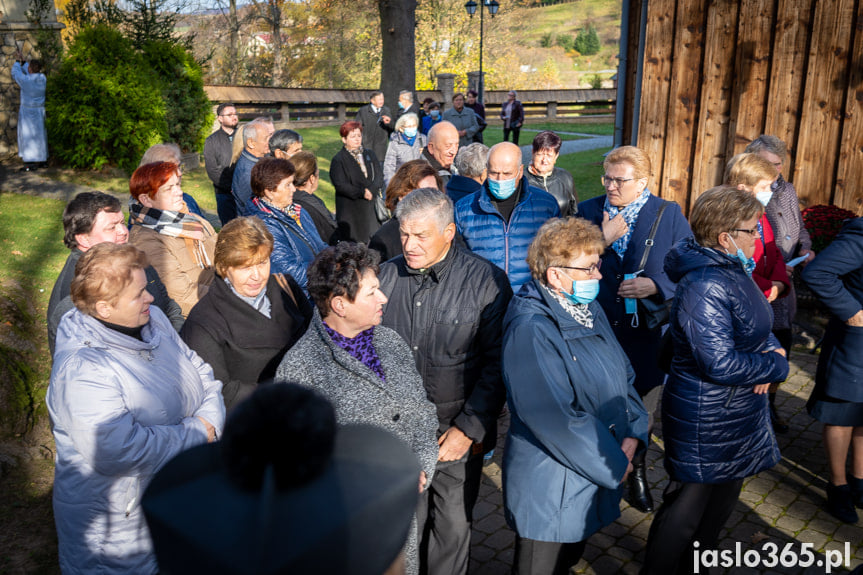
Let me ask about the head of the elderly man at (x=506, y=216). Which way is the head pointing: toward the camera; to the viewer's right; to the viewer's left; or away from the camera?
toward the camera

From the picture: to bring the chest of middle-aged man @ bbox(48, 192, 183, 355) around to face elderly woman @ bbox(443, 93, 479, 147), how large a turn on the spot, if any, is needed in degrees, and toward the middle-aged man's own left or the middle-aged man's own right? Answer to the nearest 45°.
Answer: approximately 90° to the middle-aged man's own left

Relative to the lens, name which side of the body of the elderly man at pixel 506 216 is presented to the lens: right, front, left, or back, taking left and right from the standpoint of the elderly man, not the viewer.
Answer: front

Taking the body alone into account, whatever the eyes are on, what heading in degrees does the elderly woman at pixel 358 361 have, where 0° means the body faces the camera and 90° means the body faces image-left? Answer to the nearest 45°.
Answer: approximately 315°

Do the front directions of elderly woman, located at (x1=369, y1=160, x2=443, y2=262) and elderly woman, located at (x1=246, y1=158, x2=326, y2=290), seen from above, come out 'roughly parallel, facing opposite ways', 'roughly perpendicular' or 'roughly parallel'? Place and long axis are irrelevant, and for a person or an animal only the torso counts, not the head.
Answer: roughly parallel

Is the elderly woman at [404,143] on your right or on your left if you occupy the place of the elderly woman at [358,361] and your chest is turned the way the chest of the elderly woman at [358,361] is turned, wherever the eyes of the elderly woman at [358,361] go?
on your left

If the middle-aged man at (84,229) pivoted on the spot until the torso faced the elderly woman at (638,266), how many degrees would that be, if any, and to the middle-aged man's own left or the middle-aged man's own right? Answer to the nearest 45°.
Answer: approximately 45° to the middle-aged man's own left

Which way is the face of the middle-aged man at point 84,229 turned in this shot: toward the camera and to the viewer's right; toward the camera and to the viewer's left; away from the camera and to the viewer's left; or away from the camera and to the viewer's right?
toward the camera and to the viewer's right

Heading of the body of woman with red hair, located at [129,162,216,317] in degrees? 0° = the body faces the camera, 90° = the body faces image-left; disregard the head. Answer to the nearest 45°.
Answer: approximately 315°

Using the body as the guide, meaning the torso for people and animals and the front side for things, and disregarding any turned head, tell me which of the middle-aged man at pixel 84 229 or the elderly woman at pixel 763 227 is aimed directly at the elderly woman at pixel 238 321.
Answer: the middle-aged man

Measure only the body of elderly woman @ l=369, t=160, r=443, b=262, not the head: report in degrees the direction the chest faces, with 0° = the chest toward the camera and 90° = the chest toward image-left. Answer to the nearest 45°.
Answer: approximately 315°
